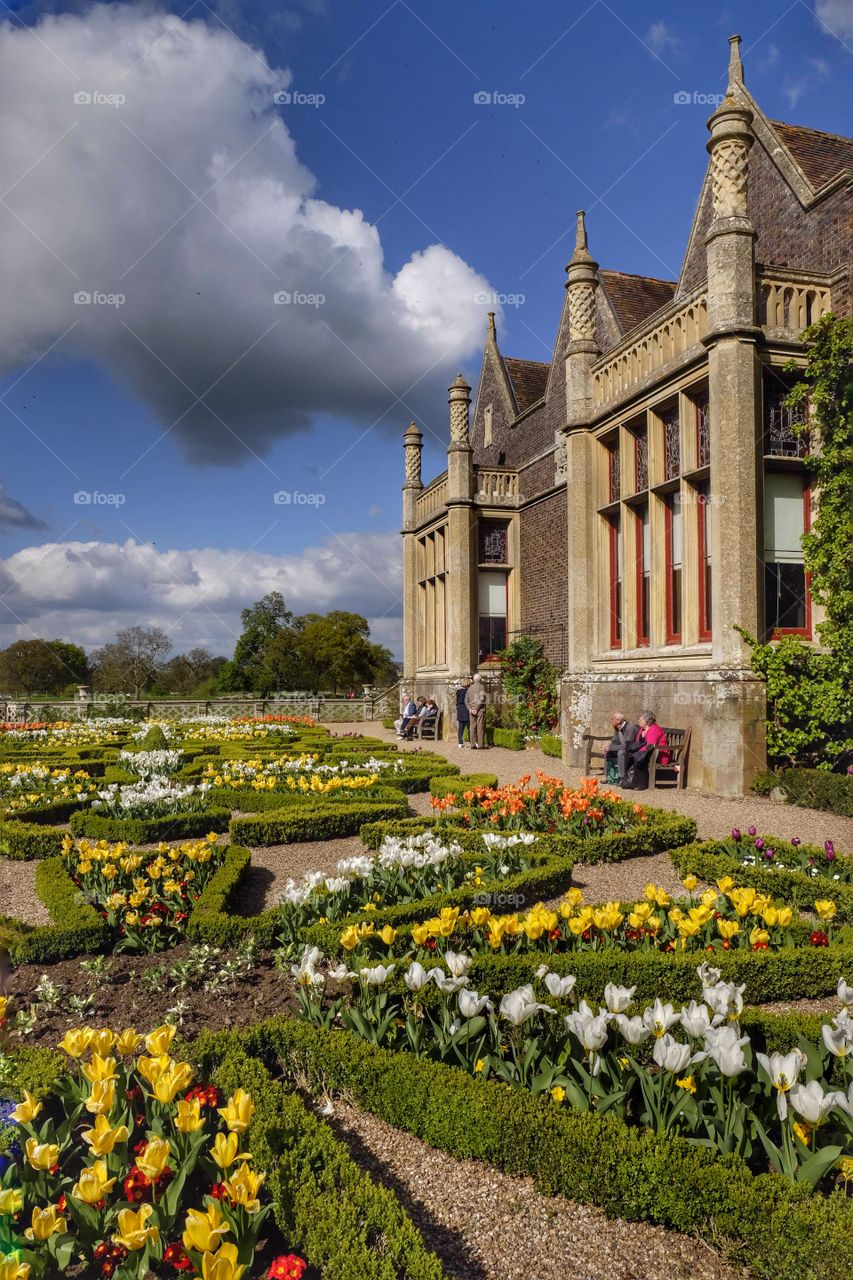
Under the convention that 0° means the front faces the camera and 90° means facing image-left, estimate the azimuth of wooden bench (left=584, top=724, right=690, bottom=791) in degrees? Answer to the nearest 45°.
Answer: approximately 45°

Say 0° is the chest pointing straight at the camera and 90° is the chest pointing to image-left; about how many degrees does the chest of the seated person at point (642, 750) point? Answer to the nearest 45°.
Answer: approximately 45°

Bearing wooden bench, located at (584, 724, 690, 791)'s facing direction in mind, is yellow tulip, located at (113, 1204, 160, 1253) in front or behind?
in front

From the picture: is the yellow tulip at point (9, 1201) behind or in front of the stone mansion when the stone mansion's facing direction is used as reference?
in front

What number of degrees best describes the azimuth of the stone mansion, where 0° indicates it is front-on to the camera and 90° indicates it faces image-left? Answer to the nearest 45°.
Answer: approximately 45°

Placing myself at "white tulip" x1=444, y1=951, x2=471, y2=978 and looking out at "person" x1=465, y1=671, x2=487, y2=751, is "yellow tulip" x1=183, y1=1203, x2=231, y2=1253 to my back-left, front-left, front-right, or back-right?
back-left

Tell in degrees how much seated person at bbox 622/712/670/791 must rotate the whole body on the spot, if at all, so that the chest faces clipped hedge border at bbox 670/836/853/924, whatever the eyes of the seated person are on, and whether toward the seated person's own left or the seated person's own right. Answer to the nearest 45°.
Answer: approximately 45° to the seated person's own left

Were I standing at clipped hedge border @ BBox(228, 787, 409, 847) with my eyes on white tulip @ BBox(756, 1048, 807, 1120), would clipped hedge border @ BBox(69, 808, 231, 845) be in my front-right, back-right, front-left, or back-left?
back-right
